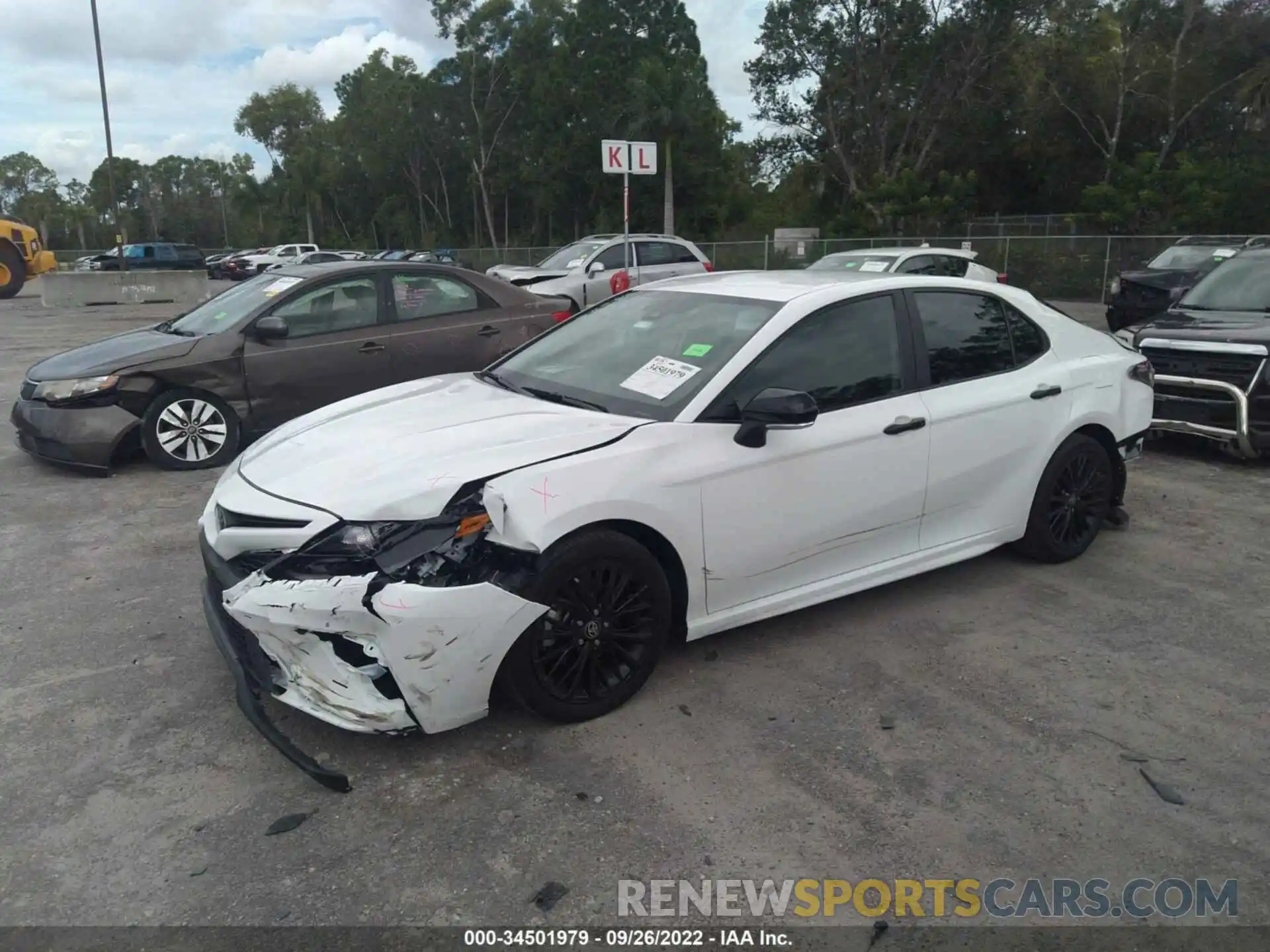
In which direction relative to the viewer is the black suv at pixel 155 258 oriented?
to the viewer's left

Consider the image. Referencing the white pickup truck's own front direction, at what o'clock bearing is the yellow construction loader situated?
The yellow construction loader is roughly at 11 o'clock from the white pickup truck.

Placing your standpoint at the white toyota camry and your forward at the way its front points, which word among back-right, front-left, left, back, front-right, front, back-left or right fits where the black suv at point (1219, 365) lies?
back

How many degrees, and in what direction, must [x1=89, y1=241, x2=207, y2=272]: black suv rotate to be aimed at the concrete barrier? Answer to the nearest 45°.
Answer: approximately 90° to its left

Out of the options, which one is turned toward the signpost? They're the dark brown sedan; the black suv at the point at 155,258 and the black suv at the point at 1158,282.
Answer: the black suv at the point at 1158,282

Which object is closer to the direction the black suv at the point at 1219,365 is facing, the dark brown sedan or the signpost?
the dark brown sedan

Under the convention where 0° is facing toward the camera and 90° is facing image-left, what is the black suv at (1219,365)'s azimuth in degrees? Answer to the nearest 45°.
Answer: approximately 45°
